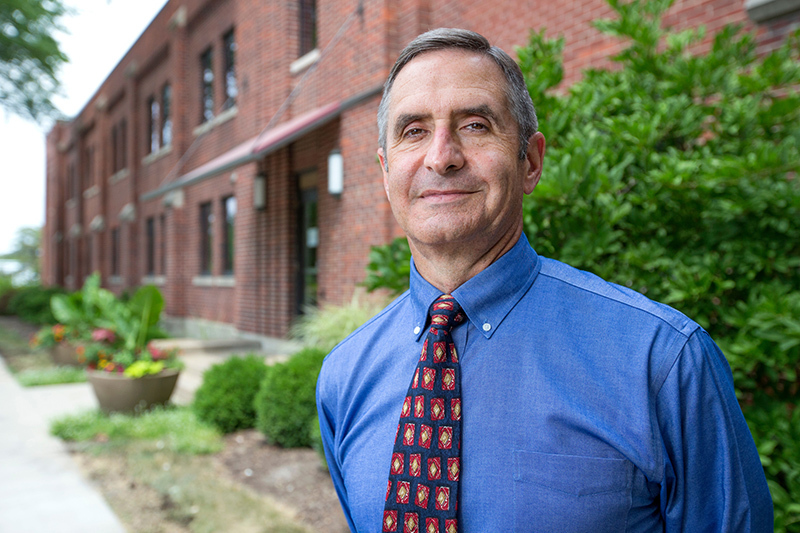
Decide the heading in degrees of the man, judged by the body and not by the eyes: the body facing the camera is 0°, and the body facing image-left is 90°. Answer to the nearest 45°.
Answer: approximately 45°

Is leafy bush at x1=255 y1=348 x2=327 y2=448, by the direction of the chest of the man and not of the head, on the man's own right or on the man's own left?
on the man's own right

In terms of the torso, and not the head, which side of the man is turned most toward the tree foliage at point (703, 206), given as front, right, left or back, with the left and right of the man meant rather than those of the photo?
back

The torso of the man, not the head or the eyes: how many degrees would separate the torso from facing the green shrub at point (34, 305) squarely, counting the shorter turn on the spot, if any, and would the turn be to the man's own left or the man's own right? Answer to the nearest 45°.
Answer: approximately 90° to the man's own right

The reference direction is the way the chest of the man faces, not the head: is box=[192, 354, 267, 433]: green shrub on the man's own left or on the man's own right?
on the man's own right

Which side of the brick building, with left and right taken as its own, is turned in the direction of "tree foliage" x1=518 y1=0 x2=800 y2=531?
left

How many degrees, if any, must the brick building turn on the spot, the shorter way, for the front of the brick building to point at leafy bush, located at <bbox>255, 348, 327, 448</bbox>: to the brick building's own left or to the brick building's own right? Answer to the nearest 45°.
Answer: approximately 45° to the brick building's own left
